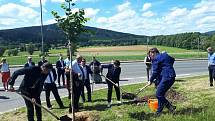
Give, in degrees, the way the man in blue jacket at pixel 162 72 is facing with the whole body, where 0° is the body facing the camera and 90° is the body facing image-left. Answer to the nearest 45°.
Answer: approximately 90°

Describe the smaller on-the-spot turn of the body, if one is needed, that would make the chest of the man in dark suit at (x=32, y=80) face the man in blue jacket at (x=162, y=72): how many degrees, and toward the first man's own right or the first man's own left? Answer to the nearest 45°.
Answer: approximately 45° to the first man's own left

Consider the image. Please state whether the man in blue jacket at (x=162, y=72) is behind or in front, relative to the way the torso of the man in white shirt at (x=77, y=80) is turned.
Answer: in front

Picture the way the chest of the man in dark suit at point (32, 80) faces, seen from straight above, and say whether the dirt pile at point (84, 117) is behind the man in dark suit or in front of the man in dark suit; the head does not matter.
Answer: in front

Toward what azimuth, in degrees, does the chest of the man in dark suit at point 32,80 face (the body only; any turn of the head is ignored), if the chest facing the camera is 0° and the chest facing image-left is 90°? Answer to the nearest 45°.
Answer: approximately 315°

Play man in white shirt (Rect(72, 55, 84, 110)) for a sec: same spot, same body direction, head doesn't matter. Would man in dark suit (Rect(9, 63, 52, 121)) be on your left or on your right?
on your right

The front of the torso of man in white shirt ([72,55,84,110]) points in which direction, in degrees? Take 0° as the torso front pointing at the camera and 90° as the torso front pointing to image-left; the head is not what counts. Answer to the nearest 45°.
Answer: approximately 270°
